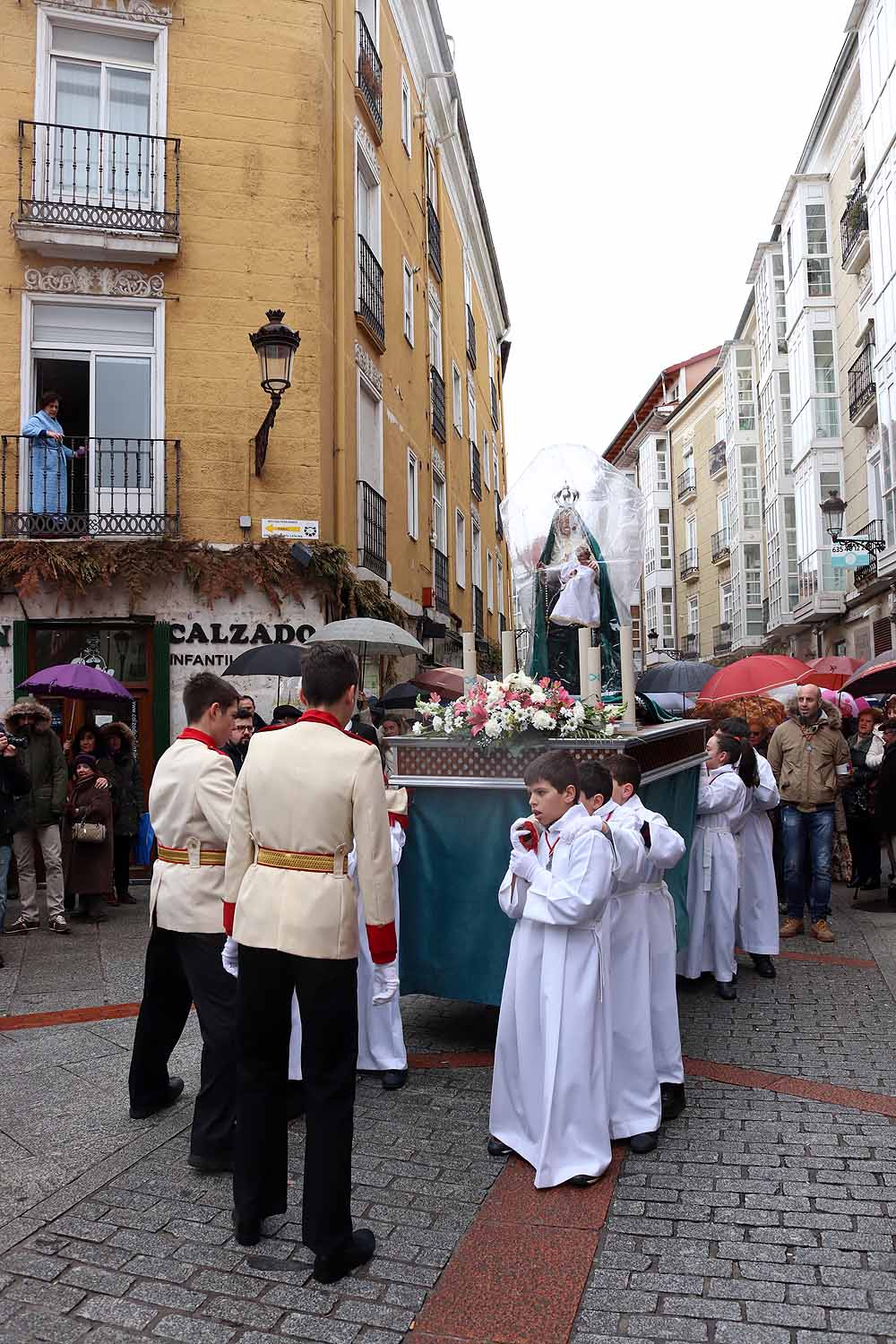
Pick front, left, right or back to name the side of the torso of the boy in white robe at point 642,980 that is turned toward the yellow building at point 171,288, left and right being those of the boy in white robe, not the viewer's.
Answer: right

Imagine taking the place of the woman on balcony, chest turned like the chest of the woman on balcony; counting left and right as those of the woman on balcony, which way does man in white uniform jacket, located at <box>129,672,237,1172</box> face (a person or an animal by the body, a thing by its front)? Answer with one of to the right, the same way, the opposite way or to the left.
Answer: to the left

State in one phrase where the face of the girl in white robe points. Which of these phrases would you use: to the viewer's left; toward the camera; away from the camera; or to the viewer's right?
to the viewer's left

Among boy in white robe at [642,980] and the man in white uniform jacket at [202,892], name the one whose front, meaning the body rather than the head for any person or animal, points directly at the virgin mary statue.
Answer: the man in white uniform jacket

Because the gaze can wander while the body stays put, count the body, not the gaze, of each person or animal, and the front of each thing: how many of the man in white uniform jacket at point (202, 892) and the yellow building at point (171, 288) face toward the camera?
1

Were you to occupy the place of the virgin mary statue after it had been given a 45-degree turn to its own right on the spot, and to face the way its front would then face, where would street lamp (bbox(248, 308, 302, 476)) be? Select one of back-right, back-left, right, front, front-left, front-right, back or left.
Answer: right

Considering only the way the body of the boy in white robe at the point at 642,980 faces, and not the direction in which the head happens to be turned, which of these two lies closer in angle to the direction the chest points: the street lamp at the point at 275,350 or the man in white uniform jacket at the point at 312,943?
the man in white uniform jacket

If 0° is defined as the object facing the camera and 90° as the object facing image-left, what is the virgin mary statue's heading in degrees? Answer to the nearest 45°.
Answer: approximately 0°

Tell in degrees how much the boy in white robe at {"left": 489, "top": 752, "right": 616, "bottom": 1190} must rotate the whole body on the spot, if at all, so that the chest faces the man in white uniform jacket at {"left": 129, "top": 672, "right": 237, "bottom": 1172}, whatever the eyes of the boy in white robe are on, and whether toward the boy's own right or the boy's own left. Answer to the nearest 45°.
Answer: approximately 45° to the boy's own right

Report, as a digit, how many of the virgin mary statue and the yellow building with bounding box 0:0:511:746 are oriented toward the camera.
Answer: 2

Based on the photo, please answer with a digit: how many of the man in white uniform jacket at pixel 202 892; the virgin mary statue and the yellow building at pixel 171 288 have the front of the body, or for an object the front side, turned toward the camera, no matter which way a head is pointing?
2

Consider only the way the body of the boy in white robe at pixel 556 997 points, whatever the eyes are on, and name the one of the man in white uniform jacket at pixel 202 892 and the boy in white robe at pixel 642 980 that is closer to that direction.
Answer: the man in white uniform jacket

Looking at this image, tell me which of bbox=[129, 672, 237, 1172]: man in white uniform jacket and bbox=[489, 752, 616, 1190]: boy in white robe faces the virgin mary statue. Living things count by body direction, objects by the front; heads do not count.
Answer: the man in white uniform jacket
